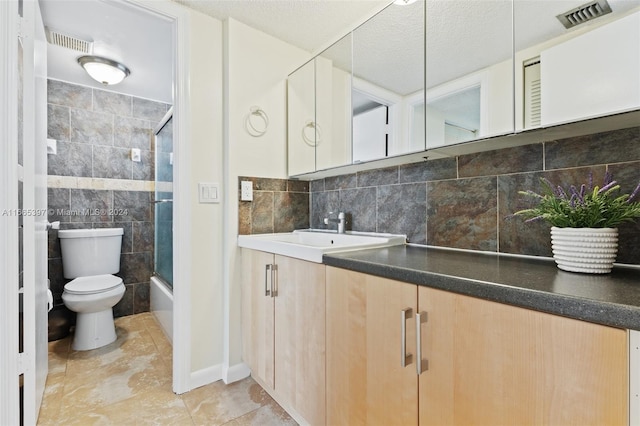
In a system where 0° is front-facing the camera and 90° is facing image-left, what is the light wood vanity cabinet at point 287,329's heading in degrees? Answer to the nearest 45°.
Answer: approximately 45°

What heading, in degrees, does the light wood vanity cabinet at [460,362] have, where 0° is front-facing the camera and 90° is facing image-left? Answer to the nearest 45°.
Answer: approximately 45°

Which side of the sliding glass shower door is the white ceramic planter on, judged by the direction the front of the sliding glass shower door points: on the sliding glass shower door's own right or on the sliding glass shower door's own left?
on the sliding glass shower door's own left

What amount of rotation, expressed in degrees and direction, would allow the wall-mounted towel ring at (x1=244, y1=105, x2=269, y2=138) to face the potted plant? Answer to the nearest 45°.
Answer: approximately 45° to its left

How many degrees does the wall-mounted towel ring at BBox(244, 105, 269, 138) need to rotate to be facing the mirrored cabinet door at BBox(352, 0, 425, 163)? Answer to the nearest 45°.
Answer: approximately 45° to its left

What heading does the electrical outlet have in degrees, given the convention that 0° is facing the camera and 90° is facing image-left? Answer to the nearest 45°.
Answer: approximately 0°

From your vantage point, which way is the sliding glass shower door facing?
to the viewer's left

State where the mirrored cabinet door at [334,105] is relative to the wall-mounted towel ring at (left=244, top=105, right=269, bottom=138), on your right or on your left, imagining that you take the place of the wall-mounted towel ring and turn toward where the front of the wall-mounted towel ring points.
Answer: on your left

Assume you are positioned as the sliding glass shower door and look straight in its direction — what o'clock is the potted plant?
The potted plant is roughly at 8 o'clock from the sliding glass shower door.

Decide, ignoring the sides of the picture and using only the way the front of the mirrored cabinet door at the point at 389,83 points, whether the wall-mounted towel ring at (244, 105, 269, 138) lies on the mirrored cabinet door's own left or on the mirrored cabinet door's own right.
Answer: on the mirrored cabinet door's own right

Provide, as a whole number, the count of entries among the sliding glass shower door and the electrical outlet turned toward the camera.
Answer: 1

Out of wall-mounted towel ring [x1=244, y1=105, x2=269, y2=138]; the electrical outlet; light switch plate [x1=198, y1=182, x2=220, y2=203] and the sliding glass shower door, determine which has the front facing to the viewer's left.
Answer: the sliding glass shower door

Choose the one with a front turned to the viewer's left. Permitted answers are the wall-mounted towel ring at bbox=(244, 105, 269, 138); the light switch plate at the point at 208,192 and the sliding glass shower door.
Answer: the sliding glass shower door

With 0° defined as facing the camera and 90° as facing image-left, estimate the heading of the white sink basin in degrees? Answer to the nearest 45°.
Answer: approximately 45°
